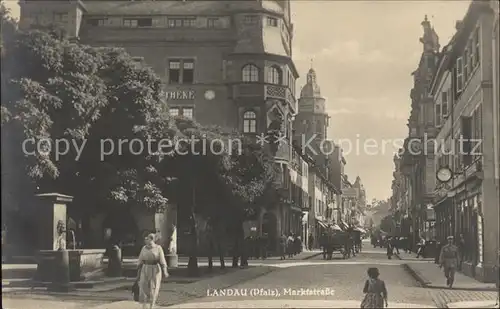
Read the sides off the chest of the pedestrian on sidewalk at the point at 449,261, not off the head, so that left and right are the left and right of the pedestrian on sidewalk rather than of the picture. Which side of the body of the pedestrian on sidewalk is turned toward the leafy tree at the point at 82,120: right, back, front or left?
right

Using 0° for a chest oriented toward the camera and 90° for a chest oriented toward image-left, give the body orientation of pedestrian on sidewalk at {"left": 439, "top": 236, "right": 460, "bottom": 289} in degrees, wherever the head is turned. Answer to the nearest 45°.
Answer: approximately 0°

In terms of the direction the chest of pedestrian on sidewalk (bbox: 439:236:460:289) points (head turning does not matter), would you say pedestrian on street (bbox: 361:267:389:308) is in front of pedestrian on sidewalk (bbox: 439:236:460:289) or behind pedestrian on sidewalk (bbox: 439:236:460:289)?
in front

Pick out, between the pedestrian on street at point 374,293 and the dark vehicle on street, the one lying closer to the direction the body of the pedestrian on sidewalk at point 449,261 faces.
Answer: the pedestrian on street

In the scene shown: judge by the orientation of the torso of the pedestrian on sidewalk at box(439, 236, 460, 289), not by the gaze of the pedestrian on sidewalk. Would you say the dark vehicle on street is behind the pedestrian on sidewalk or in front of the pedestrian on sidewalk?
behind

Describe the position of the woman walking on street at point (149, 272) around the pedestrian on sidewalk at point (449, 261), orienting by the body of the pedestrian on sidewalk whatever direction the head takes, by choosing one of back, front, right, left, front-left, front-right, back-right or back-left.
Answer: front-right
